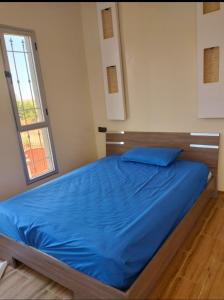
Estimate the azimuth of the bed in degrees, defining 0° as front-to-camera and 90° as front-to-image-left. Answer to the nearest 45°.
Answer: approximately 45°

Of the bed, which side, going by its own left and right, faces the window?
right
